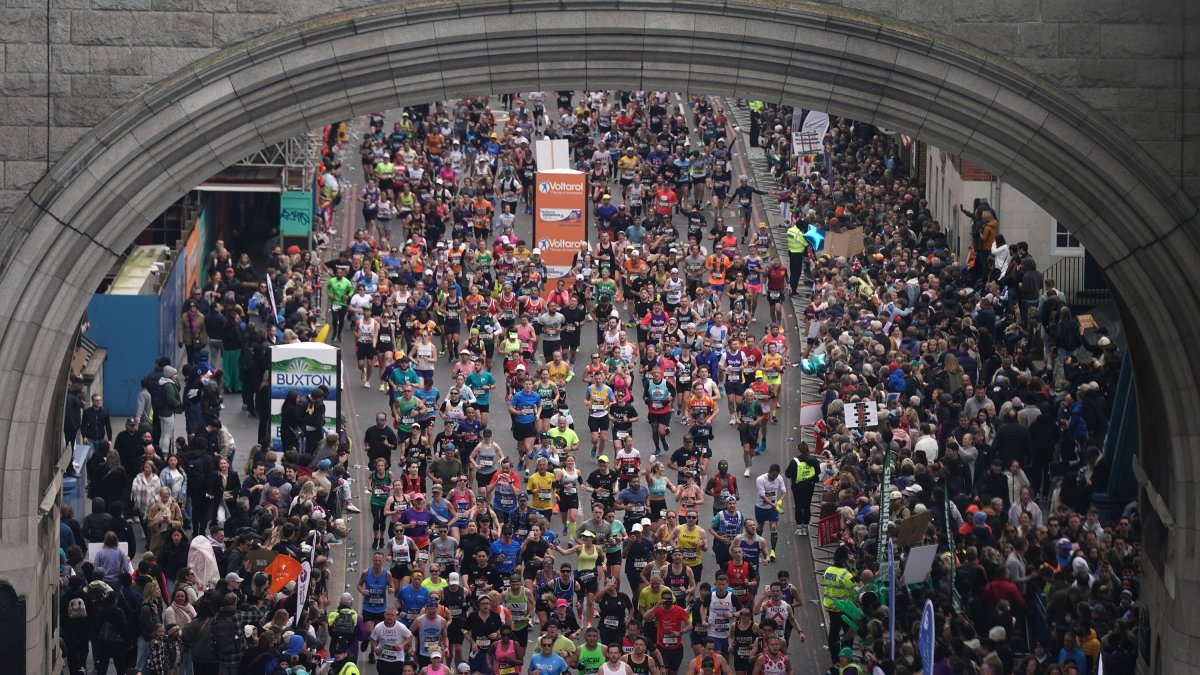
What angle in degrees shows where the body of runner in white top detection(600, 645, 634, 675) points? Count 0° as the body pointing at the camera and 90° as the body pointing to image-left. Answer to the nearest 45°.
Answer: approximately 0°

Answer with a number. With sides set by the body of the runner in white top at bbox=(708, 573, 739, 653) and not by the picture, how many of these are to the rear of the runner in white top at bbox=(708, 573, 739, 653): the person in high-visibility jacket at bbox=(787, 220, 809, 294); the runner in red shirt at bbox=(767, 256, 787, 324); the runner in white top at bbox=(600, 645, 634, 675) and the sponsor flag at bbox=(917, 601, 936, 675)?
2

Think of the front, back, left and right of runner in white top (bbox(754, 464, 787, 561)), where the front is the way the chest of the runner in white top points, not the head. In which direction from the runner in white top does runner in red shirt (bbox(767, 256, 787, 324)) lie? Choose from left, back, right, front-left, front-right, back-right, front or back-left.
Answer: back

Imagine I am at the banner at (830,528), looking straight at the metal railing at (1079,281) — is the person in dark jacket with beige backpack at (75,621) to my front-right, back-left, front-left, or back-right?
back-left

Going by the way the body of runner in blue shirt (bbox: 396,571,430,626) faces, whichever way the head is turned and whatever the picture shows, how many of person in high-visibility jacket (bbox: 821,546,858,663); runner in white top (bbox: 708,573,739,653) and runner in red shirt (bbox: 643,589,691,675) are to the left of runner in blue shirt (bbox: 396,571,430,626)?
3

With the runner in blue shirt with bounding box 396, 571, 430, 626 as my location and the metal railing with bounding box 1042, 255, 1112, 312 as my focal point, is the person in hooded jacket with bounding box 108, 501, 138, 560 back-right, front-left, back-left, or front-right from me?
back-left

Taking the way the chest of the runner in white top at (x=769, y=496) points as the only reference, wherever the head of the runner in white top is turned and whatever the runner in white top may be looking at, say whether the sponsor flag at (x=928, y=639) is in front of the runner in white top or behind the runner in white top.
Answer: in front

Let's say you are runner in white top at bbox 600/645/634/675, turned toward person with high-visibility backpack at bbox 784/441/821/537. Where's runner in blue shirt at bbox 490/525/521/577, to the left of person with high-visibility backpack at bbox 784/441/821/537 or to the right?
left

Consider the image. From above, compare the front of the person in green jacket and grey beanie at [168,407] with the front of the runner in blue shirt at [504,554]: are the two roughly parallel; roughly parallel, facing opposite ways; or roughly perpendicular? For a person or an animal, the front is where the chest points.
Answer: roughly perpendicular

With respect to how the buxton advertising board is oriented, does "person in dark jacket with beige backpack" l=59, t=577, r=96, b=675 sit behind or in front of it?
in front

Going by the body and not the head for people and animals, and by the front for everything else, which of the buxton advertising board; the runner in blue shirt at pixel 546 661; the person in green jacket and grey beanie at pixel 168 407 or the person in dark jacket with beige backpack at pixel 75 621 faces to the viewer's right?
the person in green jacket and grey beanie
